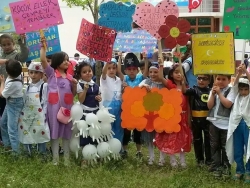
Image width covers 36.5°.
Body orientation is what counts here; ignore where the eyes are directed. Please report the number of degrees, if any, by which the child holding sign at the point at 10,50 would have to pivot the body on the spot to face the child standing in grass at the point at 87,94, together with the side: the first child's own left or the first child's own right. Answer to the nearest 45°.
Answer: approximately 45° to the first child's own left

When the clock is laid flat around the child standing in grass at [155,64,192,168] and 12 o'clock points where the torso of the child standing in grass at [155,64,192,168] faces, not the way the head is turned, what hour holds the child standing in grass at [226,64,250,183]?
the child standing in grass at [226,64,250,183] is roughly at 10 o'clock from the child standing in grass at [155,64,192,168].

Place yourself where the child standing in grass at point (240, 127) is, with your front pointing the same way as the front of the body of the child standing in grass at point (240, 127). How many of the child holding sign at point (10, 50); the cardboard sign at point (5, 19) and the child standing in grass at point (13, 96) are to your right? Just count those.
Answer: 3

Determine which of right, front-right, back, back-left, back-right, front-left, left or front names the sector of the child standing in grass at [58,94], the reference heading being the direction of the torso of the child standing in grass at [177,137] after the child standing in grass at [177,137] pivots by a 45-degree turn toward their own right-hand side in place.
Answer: front-right

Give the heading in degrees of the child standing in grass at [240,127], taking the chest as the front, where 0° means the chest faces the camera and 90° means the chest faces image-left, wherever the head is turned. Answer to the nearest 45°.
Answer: approximately 0°

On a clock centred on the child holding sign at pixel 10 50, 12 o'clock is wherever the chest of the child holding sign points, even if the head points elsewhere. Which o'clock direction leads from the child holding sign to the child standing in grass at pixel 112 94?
The child standing in grass is roughly at 10 o'clock from the child holding sign.

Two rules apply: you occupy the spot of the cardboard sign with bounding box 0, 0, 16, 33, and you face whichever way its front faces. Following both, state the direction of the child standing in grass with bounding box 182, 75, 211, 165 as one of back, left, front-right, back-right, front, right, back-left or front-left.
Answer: front-left

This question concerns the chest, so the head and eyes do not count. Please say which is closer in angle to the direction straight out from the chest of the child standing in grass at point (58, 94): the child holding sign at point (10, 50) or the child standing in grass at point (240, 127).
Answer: the child standing in grass
